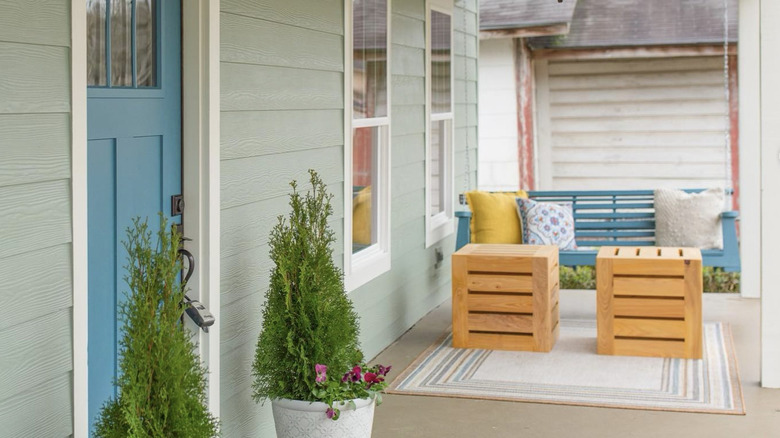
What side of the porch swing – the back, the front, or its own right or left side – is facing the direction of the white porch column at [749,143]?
left

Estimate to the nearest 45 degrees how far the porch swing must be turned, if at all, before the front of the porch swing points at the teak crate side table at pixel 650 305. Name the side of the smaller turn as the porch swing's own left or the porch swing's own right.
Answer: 0° — it already faces it

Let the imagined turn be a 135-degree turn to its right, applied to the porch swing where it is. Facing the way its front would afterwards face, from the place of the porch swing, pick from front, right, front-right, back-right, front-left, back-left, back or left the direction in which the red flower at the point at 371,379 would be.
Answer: back-left

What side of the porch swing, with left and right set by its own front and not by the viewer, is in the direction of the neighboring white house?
back

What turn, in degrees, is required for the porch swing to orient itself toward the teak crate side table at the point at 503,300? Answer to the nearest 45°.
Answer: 0° — it already faces it

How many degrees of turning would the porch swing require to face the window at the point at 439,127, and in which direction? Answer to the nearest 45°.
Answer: approximately 45° to its right

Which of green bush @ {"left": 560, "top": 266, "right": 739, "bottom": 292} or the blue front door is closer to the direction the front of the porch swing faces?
the blue front door

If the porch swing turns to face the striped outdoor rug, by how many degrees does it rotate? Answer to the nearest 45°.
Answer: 0° — it already faces it

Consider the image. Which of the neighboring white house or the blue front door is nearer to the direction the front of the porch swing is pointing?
the blue front door

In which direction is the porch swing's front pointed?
toward the camera

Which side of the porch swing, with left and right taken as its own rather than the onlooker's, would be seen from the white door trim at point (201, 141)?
front

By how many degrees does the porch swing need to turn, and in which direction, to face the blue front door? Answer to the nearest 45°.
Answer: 0° — it already faces it

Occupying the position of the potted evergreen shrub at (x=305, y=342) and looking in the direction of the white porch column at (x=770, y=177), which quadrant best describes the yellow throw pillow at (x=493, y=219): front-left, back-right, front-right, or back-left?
front-left

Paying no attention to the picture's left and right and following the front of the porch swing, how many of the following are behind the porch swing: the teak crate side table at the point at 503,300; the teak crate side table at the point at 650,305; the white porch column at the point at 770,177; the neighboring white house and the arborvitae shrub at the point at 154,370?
1

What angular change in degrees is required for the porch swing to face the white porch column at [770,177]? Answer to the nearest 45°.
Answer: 0° — it already faces it
